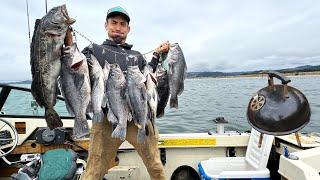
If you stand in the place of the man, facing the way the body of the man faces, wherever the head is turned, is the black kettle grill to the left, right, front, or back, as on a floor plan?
left

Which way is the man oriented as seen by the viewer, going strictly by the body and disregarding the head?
toward the camera
